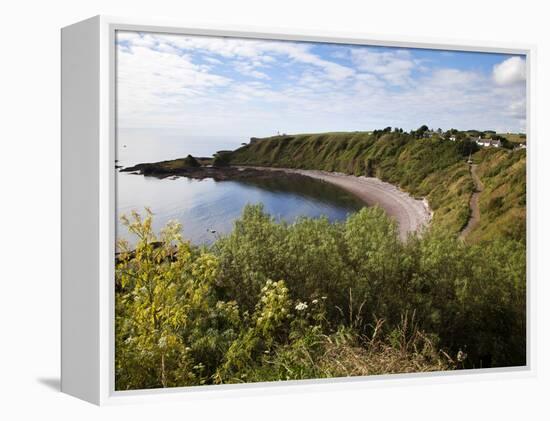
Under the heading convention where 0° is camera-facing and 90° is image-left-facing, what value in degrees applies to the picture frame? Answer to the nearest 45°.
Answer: approximately 315°
